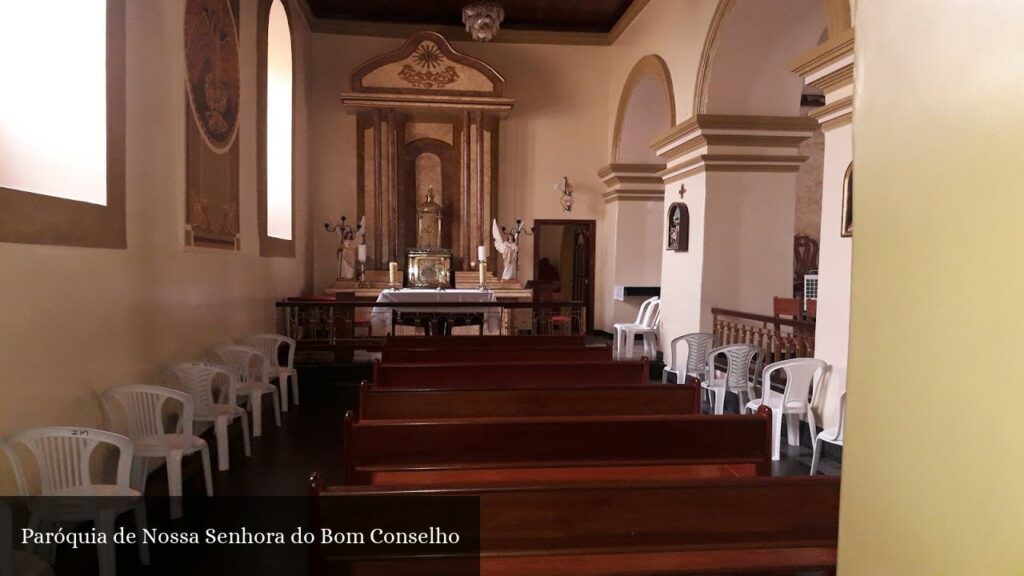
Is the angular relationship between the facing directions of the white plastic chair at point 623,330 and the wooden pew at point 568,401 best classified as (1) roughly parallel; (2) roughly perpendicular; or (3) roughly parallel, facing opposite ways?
roughly perpendicular

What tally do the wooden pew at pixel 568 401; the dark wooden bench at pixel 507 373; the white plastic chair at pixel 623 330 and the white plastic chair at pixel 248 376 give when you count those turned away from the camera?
2

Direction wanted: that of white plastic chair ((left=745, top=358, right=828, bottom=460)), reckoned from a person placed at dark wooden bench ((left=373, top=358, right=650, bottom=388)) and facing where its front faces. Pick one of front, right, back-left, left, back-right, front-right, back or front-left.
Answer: right

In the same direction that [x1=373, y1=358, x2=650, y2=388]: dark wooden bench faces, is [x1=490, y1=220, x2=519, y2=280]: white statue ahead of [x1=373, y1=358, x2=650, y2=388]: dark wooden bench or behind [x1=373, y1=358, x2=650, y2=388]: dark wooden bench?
ahead

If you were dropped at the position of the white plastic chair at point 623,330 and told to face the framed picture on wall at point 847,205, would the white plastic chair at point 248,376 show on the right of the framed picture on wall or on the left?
right

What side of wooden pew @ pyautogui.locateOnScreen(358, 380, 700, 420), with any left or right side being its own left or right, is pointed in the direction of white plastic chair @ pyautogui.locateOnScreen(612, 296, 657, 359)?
front

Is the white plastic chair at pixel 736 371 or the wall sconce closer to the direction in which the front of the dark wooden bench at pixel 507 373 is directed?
the wall sconce

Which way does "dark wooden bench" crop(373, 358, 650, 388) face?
away from the camera

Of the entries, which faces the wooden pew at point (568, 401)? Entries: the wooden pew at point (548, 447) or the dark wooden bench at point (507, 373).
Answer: the wooden pew at point (548, 447)

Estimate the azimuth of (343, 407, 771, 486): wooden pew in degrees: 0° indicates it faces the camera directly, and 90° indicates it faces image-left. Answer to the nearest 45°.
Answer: approximately 180°

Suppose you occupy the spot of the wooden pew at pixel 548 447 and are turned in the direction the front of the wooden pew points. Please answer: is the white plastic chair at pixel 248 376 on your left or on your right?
on your left

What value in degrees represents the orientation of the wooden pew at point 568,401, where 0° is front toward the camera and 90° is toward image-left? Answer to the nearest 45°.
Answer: approximately 180°

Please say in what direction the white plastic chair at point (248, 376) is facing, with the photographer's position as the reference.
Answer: facing the viewer and to the right of the viewer

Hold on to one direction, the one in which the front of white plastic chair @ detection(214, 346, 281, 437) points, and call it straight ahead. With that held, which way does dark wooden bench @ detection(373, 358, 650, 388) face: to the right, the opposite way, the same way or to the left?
to the left

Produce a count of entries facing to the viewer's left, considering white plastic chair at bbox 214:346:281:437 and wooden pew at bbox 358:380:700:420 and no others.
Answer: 0
